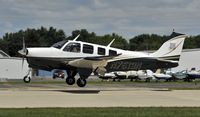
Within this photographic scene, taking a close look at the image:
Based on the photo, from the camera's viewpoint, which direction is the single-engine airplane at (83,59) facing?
to the viewer's left
